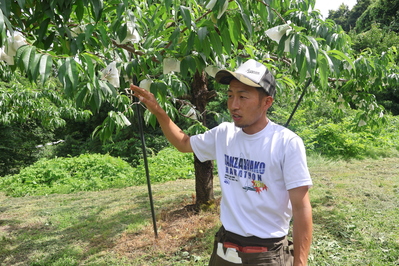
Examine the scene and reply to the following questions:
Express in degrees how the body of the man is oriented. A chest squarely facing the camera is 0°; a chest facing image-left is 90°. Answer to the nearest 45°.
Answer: approximately 45°
